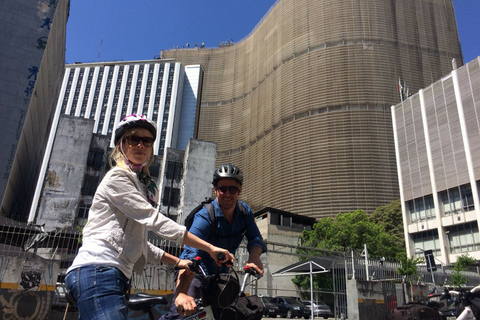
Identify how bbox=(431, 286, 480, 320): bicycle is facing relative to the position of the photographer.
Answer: facing the viewer and to the left of the viewer

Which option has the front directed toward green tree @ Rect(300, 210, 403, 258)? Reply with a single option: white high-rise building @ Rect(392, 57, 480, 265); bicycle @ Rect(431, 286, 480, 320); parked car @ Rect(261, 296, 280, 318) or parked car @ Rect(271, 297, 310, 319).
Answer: the white high-rise building

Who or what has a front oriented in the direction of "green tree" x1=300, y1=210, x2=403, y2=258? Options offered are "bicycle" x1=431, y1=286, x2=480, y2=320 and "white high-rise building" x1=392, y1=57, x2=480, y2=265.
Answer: the white high-rise building

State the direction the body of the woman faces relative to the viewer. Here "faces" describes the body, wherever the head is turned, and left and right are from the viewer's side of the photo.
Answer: facing to the right of the viewer

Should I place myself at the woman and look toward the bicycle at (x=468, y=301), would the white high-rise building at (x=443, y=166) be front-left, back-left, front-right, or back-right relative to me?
front-left

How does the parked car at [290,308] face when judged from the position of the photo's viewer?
facing the viewer and to the right of the viewer

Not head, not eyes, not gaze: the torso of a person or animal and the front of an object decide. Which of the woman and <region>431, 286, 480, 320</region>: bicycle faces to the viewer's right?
the woman
